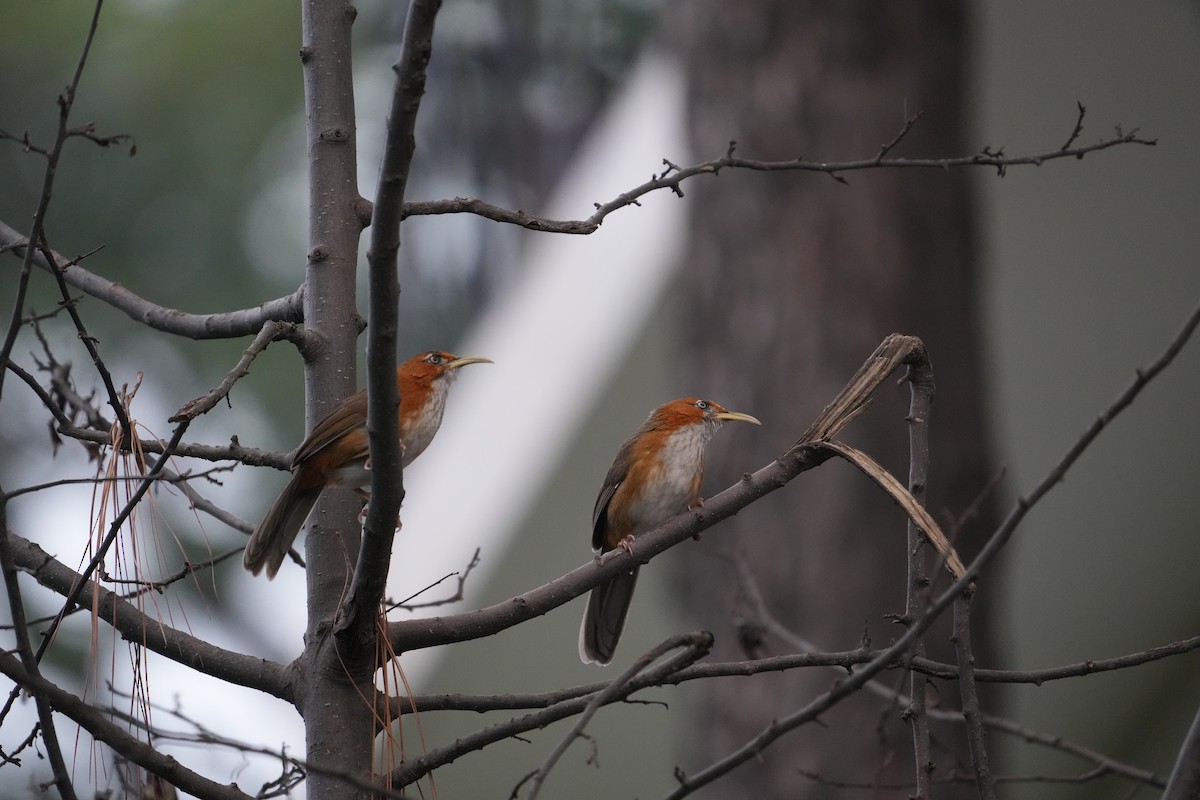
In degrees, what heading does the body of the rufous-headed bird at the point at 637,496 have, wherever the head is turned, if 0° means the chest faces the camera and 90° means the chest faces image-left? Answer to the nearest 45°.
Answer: approximately 315°

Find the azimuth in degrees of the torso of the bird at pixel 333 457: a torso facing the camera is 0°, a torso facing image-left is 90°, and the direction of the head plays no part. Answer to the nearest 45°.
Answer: approximately 270°

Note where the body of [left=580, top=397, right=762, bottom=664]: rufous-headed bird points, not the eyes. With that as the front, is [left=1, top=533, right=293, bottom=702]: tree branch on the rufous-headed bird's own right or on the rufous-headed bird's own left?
on the rufous-headed bird's own right

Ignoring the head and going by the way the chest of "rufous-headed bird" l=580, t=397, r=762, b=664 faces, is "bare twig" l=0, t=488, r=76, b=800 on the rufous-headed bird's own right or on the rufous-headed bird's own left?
on the rufous-headed bird's own right
